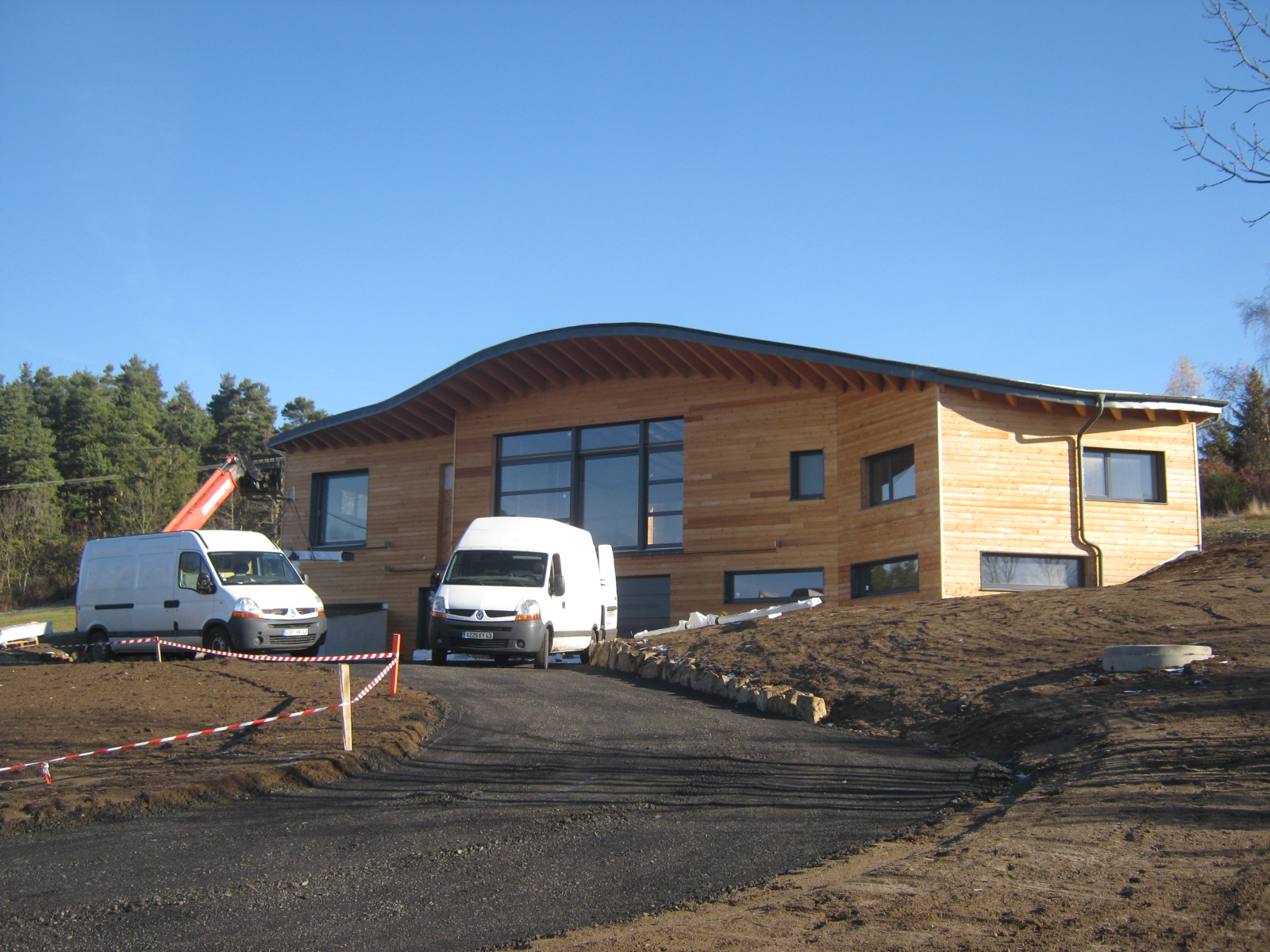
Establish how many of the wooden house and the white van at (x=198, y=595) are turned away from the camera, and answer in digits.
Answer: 0

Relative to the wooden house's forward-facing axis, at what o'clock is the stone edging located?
The stone edging is roughly at 12 o'clock from the wooden house.

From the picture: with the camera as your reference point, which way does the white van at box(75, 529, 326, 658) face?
facing the viewer and to the right of the viewer

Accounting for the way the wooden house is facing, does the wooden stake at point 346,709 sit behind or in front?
in front

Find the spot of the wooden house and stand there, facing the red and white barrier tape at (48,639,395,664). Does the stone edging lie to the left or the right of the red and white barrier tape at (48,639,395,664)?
left

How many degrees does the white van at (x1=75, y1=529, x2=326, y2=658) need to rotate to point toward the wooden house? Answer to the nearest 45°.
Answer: approximately 45° to its left

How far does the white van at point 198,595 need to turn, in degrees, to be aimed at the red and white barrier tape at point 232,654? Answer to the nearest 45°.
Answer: approximately 45° to its right

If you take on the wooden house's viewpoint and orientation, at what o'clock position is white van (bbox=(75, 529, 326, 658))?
The white van is roughly at 2 o'clock from the wooden house.

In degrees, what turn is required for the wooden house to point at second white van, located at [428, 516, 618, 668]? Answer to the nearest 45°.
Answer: approximately 45° to its right

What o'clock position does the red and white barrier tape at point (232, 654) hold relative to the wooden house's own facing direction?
The red and white barrier tape is roughly at 2 o'clock from the wooden house.

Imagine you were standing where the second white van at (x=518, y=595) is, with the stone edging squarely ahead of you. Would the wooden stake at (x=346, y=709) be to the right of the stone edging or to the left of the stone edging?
right

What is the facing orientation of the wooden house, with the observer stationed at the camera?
facing the viewer
